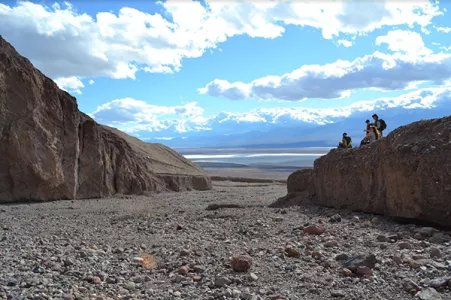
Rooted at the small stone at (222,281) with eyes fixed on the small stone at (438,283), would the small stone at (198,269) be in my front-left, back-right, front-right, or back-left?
back-left

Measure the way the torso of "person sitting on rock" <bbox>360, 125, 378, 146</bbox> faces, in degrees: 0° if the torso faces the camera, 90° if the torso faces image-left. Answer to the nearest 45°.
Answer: approximately 90°

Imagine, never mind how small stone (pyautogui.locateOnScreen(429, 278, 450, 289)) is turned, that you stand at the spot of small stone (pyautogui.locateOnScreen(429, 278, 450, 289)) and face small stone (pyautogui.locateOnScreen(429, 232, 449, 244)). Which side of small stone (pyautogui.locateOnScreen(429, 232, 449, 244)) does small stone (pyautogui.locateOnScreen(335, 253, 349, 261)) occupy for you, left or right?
left

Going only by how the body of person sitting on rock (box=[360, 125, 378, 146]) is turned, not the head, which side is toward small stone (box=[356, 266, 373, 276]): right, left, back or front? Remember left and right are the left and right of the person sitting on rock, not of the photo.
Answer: left

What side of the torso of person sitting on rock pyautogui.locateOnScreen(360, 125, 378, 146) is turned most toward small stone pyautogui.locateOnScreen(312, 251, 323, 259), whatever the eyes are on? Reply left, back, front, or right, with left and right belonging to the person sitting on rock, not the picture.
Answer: left

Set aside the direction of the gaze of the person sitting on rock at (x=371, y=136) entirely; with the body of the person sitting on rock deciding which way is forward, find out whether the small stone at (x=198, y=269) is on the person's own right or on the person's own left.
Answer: on the person's own left

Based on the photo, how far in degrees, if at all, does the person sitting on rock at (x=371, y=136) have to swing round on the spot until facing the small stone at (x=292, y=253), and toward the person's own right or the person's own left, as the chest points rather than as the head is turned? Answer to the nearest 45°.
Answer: approximately 90° to the person's own left
